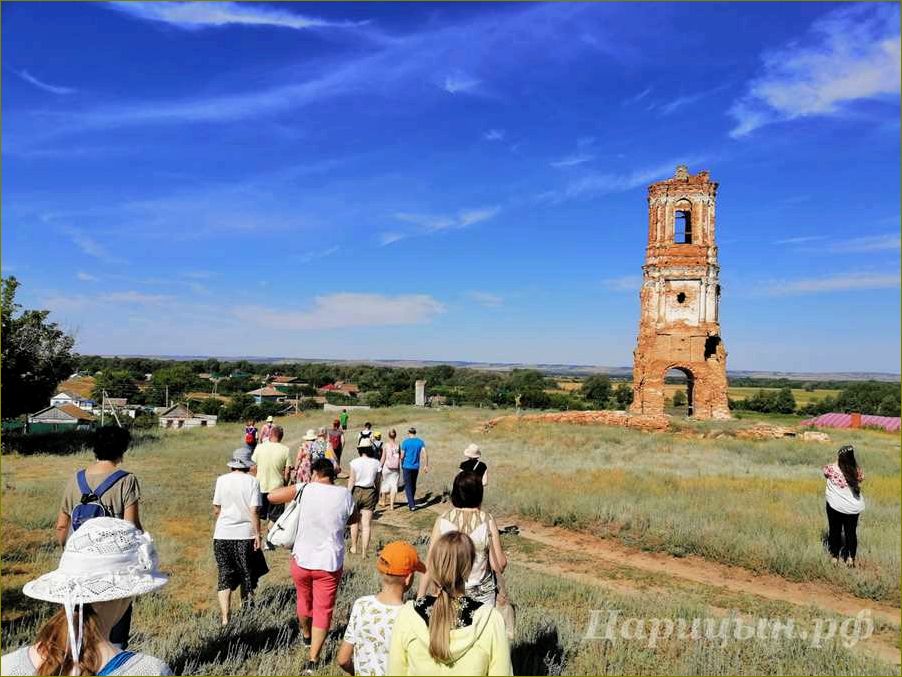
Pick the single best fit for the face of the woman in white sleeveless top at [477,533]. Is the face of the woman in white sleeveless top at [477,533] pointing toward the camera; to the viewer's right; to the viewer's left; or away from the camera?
away from the camera

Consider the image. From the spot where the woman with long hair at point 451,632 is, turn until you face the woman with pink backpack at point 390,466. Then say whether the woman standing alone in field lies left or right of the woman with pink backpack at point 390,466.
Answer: right

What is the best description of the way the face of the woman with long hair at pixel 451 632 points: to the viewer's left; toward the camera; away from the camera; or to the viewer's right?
away from the camera

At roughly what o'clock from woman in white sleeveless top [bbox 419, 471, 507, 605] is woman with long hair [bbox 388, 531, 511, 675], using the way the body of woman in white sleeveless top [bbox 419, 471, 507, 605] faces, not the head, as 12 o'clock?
woman with long hair [bbox 388, 531, 511, 675] is roughly at 6 o'clock from woman in white sleeveless top [bbox 419, 471, 507, 605].

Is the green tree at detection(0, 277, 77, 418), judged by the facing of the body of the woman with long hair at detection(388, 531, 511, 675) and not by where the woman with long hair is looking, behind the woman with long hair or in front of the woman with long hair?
in front

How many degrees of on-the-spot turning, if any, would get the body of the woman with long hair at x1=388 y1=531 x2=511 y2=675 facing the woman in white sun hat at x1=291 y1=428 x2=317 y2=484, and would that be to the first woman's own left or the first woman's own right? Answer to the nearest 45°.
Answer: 0° — they already face them

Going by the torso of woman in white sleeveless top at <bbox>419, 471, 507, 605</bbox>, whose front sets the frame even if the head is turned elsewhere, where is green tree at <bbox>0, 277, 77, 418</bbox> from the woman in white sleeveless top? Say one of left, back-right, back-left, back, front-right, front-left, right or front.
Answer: front-left

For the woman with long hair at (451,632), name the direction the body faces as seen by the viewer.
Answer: away from the camera

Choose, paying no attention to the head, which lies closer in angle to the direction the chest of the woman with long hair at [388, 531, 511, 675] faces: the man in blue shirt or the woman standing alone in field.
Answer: the man in blue shirt

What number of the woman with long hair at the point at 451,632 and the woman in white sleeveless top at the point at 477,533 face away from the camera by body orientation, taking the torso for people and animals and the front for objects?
2

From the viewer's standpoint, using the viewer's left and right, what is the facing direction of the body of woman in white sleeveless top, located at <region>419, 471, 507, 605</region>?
facing away from the viewer

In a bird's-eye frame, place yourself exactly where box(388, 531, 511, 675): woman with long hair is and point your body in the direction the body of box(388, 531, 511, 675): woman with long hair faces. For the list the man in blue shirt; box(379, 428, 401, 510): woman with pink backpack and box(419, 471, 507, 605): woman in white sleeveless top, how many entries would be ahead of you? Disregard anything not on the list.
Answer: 3

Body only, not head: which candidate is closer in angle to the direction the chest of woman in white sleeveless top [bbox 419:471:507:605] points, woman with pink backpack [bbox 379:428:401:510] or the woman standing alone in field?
the woman with pink backpack

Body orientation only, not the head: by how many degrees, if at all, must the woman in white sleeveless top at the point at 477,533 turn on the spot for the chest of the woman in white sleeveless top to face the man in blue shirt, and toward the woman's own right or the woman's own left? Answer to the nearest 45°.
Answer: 0° — they already face them
